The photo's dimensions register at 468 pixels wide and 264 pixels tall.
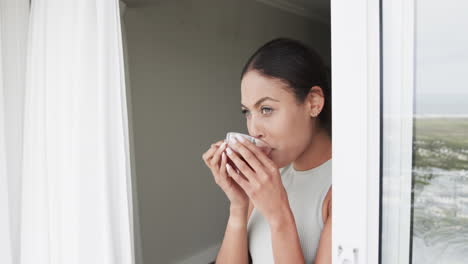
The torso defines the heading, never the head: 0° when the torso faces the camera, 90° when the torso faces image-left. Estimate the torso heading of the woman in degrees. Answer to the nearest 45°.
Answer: approximately 45°

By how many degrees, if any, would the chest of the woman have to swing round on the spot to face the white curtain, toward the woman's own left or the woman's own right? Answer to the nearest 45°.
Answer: approximately 45° to the woman's own right
